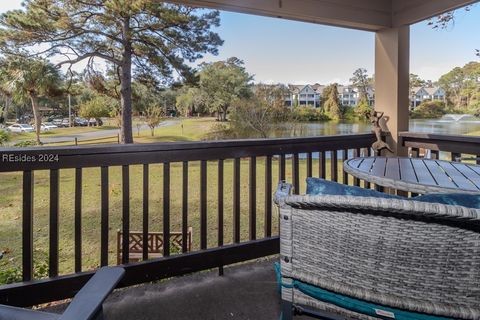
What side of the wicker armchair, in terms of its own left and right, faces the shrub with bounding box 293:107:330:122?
front

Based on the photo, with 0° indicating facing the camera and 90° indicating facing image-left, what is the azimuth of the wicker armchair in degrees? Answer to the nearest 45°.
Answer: approximately 180°

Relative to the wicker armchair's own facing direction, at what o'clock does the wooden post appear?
The wooden post is roughly at 12 o'clock from the wicker armchair.

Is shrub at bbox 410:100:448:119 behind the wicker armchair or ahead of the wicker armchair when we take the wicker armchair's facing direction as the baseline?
ahead

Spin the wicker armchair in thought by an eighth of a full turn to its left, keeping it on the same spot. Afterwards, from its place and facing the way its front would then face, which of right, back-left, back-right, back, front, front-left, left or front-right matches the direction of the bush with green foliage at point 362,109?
front-right
